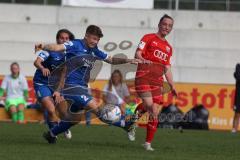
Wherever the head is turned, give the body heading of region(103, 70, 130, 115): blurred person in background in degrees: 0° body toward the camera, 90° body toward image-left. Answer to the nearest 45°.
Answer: approximately 0°

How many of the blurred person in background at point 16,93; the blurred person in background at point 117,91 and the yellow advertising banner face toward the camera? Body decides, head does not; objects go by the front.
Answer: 3

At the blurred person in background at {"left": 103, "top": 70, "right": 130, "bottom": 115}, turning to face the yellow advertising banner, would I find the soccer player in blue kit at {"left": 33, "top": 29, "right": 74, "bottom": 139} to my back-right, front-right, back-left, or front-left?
back-right

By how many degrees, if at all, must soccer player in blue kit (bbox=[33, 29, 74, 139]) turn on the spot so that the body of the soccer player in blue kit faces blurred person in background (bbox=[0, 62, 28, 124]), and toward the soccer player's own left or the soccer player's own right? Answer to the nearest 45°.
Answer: approximately 135° to the soccer player's own left

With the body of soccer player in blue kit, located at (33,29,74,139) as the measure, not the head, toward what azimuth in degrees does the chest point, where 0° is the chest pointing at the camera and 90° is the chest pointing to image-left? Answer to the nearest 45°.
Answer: approximately 315°

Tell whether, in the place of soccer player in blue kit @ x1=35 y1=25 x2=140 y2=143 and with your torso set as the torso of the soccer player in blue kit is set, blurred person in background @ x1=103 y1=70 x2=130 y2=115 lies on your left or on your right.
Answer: on your left

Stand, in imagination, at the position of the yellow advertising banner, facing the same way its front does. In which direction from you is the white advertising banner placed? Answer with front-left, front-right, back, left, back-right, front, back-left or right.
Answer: back-right

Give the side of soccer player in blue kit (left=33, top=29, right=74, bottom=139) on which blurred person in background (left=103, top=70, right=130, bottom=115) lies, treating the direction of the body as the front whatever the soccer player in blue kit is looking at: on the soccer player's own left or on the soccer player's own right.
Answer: on the soccer player's own left

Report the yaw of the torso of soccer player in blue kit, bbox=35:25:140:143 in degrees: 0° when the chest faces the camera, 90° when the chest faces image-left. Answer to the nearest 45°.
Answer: approximately 315°
